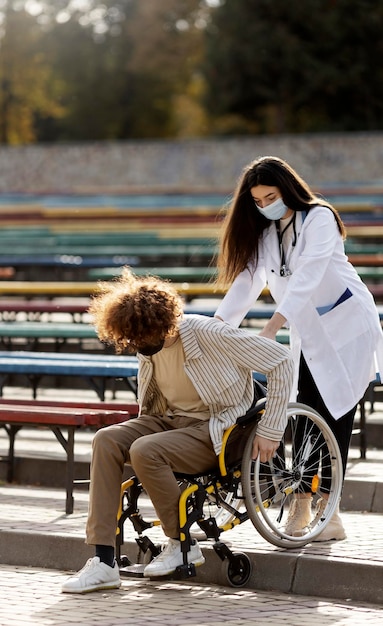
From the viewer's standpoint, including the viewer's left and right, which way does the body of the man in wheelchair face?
facing the viewer and to the left of the viewer

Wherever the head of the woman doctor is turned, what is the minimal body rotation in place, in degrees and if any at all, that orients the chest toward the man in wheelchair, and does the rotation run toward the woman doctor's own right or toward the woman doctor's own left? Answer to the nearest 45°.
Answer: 0° — they already face them

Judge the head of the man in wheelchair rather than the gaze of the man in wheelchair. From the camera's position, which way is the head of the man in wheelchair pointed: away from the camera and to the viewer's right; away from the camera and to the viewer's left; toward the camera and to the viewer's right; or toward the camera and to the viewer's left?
toward the camera and to the viewer's left

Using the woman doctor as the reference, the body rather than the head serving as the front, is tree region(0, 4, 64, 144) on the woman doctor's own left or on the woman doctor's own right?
on the woman doctor's own right

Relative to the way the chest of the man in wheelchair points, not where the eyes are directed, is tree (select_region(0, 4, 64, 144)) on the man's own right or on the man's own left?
on the man's own right

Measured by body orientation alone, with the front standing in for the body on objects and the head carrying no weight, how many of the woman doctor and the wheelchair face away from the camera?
0

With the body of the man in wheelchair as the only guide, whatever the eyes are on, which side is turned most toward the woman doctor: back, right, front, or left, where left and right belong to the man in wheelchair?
back

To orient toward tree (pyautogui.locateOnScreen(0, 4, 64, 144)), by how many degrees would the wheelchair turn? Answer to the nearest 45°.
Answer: approximately 135° to its right

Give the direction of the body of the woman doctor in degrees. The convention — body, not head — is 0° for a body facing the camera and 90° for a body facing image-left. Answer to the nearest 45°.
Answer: approximately 45°

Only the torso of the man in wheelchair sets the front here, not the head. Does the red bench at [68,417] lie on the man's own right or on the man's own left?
on the man's own right

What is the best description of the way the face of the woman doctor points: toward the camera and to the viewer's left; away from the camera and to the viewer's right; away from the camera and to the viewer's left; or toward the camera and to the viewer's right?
toward the camera and to the viewer's left
